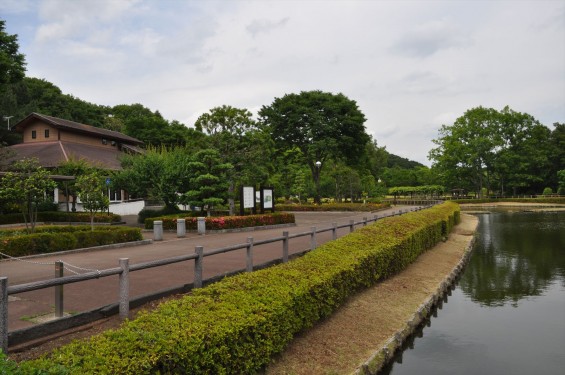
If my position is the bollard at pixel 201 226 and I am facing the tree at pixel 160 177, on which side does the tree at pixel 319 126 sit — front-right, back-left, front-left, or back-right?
front-right

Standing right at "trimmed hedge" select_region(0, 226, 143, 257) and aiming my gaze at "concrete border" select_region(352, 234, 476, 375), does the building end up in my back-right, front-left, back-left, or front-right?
back-left

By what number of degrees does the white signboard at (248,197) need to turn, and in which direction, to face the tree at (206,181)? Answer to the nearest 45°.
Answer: approximately 90° to its right

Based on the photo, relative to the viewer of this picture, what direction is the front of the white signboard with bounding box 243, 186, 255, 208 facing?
facing the viewer

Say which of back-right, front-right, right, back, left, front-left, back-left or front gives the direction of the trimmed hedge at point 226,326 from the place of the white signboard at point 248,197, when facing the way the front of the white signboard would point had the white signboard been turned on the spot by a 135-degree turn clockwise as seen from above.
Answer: back-left

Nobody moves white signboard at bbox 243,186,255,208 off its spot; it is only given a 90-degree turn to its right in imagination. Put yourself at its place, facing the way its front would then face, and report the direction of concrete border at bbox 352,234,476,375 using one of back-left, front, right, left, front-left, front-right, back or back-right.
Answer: left

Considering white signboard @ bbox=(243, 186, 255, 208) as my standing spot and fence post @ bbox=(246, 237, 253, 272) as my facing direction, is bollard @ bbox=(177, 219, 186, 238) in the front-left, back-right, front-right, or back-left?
front-right

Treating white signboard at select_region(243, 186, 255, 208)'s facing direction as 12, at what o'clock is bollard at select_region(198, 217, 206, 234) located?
The bollard is roughly at 1 o'clock from the white signboard.

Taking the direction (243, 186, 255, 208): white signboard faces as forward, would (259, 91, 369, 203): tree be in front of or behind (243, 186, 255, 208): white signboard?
behind

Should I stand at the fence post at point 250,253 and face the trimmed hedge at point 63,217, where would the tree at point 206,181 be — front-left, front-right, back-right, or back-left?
front-right

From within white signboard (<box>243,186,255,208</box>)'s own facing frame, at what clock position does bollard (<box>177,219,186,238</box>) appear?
The bollard is roughly at 1 o'clock from the white signboard.

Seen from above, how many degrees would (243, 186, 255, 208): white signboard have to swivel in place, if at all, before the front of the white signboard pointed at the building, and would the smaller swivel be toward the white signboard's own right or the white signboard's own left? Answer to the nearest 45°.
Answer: approximately 135° to the white signboard's own right

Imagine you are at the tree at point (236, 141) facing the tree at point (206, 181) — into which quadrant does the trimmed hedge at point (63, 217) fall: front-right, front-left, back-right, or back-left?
front-right

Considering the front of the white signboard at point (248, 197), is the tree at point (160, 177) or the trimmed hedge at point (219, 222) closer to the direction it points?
the trimmed hedge

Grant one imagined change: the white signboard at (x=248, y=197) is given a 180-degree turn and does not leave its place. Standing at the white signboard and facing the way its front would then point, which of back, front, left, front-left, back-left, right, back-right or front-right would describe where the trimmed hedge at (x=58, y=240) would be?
back-left

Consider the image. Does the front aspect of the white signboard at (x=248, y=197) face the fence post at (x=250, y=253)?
yes

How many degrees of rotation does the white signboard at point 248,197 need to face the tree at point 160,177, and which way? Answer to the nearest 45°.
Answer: approximately 90° to its right

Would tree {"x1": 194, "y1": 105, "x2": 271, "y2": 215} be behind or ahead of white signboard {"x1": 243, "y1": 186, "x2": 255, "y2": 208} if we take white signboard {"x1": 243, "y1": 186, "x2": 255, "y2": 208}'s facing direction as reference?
behind
